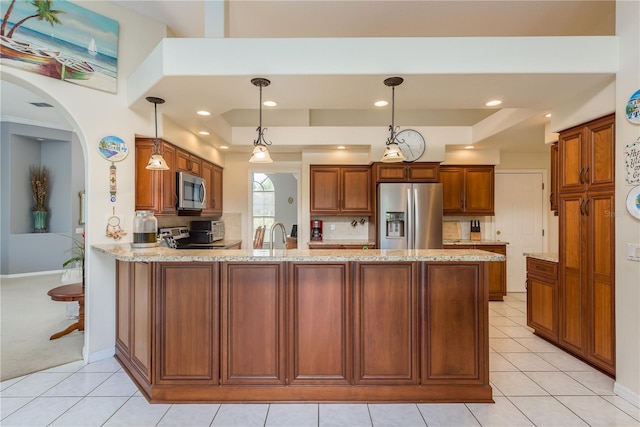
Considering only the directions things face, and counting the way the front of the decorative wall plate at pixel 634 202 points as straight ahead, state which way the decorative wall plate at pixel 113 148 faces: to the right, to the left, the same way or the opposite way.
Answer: to the left

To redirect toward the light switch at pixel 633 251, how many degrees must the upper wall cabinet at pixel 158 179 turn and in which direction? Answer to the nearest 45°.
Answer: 0° — it already faces it

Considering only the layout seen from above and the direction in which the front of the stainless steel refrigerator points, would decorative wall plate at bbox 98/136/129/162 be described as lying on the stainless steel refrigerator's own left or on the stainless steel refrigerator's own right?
on the stainless steel refrigerator's own right

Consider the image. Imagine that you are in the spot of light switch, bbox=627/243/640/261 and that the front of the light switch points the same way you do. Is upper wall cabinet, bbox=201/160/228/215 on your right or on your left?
on your right

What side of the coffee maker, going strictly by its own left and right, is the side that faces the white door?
left

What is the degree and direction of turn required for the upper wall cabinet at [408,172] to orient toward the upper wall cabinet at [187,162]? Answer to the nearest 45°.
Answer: approximately 45° to its right

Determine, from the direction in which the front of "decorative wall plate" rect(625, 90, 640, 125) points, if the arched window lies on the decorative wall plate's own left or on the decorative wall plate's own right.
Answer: on the decorative wall plate's own right

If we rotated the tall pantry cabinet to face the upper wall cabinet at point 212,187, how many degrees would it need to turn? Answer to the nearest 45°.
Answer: approximately 45° to its right
